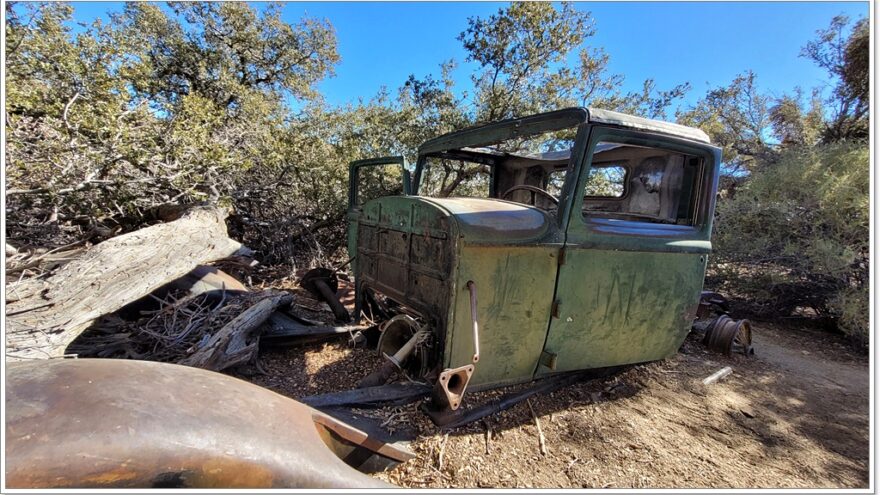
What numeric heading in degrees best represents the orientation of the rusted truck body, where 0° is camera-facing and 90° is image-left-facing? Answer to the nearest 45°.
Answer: approximately 45°

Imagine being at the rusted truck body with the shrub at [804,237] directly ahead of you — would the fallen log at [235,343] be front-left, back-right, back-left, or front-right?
back-left

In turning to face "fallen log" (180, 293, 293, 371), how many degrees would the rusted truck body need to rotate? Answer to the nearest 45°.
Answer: approximately 90° to its right

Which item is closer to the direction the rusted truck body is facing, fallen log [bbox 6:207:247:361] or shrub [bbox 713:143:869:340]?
the fallen log

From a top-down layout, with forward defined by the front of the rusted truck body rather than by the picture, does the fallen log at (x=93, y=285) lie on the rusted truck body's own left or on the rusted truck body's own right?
on the rusted truck body's own right

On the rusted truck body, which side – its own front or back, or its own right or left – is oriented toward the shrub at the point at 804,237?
back
